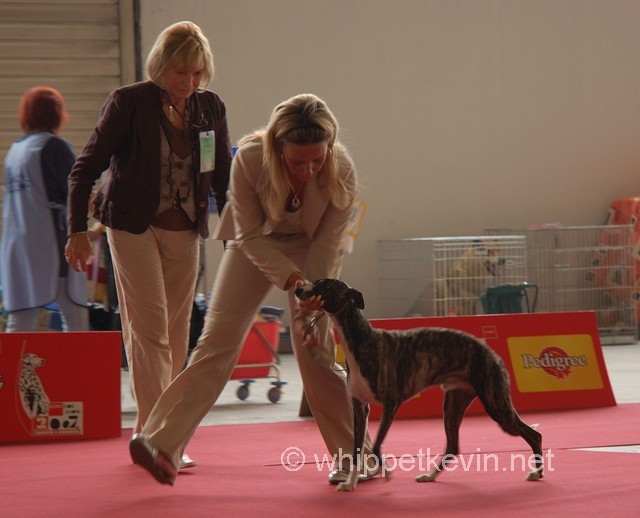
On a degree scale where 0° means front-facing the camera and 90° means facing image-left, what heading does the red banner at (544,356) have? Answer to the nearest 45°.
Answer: approximately 0°

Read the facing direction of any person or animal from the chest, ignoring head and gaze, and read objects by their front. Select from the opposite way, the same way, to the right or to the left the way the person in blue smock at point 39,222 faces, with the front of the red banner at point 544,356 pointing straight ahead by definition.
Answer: the opposite way

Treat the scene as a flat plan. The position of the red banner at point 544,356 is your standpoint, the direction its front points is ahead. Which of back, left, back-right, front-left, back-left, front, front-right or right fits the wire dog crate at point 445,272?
back

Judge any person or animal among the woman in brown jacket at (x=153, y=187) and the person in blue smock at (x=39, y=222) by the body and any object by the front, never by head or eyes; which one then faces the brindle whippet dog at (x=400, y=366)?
the woman in brown jacket

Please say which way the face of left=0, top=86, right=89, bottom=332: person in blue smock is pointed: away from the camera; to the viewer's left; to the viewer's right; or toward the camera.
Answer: away from the camera

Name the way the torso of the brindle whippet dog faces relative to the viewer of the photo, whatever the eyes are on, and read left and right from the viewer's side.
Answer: facing to the left of the viewer

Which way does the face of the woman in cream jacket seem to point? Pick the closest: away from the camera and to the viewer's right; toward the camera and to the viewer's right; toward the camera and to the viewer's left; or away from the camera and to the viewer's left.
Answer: toward the camera and to the viewer's right

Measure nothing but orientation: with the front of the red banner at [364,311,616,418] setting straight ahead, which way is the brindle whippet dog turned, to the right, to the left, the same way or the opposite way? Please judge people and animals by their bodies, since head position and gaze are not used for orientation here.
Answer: to the right

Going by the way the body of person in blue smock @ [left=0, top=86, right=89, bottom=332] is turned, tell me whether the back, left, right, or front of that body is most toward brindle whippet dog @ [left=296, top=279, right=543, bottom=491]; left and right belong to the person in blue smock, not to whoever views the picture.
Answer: right

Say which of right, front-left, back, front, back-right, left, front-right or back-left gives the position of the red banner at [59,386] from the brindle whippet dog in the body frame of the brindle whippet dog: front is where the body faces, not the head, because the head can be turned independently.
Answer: front-right

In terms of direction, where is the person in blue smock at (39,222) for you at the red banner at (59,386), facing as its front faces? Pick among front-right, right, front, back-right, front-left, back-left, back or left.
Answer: back
